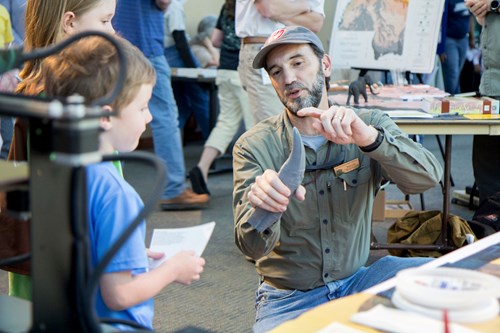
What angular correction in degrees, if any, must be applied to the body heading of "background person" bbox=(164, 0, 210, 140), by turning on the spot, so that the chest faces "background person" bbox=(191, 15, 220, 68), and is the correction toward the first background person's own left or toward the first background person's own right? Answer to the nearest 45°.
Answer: approximately 90° to the first background person's own left

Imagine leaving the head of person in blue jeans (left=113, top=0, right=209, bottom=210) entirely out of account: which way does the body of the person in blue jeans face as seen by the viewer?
to the viewer's right

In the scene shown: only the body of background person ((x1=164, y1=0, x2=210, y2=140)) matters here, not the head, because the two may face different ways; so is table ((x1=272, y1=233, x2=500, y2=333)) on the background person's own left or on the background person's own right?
on the background person's own right

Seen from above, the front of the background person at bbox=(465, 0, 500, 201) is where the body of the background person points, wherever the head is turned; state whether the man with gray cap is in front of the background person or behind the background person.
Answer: in front

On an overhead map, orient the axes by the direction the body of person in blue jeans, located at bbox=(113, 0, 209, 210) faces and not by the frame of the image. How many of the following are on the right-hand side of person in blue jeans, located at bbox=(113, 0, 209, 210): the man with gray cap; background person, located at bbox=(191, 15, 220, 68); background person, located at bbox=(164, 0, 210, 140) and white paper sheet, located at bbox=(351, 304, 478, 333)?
2

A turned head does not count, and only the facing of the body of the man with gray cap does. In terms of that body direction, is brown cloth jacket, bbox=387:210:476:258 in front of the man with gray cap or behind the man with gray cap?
behind

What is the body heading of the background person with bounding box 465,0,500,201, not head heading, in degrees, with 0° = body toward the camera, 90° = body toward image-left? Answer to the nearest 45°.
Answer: approximately 45°

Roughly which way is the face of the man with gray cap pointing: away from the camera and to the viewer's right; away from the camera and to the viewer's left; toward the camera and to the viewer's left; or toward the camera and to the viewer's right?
toward the camera and to the viewer's left

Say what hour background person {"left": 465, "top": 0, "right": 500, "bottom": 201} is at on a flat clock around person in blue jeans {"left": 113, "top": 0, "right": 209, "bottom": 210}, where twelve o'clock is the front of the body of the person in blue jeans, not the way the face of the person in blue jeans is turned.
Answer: The background person is roughly at 1 o'clock from the person in blue jeans.
